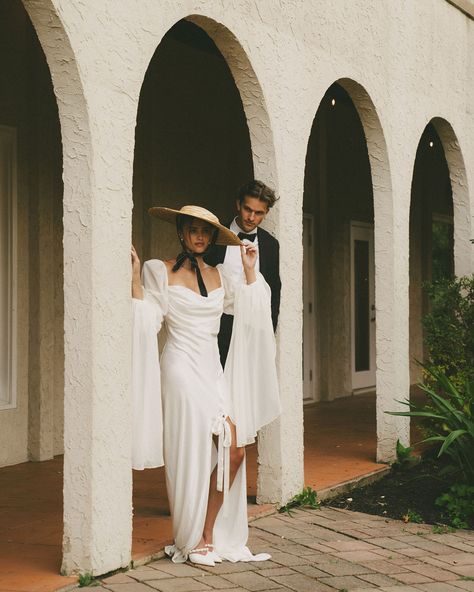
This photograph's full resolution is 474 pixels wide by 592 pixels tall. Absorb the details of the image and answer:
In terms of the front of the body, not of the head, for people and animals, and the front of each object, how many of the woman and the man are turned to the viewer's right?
0

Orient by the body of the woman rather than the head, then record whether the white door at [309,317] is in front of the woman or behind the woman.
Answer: behind

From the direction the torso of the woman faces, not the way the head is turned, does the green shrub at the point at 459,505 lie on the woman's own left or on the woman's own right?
on the woman's own left

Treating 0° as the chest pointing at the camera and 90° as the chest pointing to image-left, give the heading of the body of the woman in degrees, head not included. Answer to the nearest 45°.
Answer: approximately 0°

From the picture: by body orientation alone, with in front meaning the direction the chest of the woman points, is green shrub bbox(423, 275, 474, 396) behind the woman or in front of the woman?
behind

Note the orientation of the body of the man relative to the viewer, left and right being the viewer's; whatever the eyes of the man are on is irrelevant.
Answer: facing the viewer and to the left of the viewer
